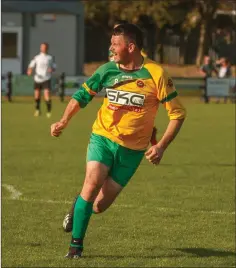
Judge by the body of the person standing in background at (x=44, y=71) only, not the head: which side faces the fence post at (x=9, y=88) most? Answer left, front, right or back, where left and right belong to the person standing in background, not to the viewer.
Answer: back

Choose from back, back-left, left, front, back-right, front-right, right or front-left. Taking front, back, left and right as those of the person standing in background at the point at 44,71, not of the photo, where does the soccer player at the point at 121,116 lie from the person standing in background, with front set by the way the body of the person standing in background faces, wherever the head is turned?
front

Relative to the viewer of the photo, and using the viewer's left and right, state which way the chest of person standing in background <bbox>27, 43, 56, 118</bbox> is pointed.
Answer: facing the viewer

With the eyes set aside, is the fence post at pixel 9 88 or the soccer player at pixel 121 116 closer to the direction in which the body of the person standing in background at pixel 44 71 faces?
the soccer player

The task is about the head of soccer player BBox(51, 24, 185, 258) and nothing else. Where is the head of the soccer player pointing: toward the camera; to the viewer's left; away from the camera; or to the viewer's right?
to the viewer's left
